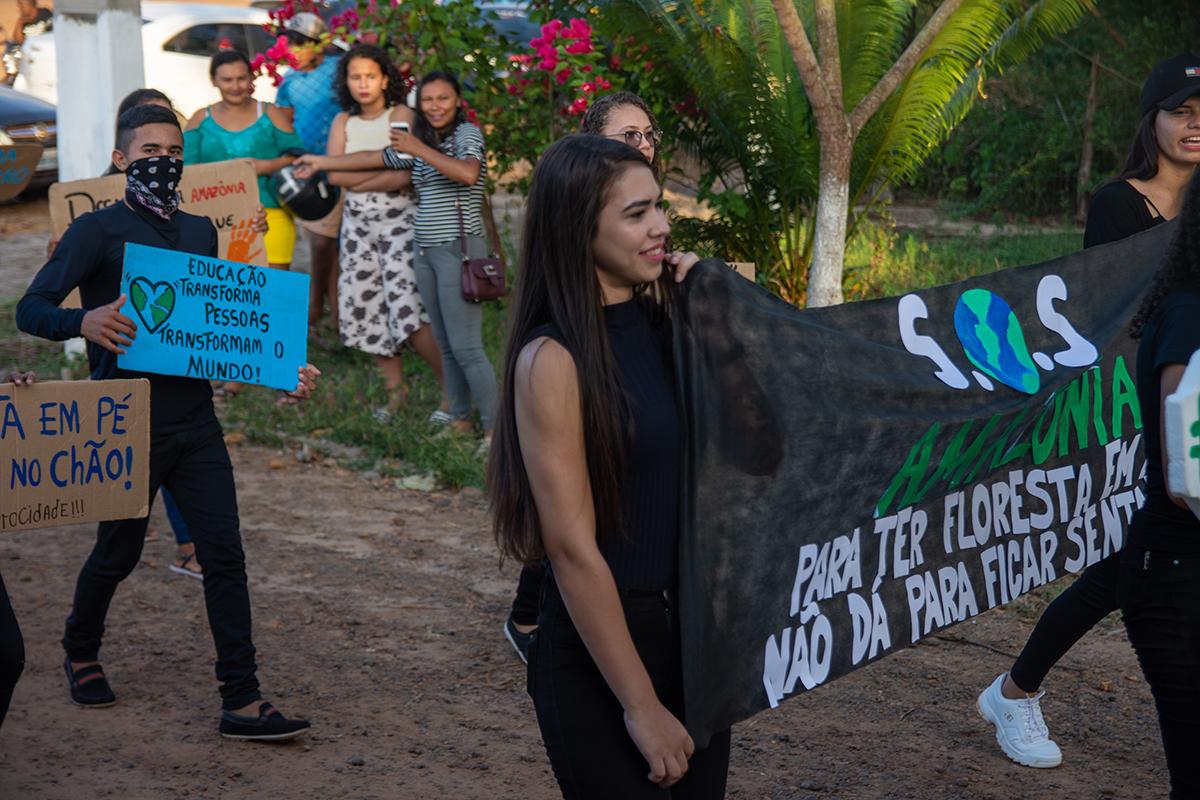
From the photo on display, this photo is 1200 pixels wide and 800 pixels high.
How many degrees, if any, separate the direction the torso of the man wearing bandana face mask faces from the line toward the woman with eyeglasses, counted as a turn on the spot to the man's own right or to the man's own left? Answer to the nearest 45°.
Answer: approximately 45° to the man's own left

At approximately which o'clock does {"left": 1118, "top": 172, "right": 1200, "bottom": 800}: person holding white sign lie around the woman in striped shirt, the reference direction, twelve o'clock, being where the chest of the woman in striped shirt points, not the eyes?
The person holding white sign is roughly at 10 o'clock from the woman in striped shirt.

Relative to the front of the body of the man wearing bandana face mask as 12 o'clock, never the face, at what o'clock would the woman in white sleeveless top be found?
The woman in white sleeveless top is roughly at 8 o'clock from the man wearing bandana face mask.

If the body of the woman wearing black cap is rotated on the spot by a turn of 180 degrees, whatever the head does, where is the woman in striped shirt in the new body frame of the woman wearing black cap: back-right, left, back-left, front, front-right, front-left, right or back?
front

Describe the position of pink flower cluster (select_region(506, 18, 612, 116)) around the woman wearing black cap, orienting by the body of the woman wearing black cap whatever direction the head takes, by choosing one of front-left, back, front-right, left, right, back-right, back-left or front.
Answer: back

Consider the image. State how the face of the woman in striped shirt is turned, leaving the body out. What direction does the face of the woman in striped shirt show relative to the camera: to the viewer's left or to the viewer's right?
to the viewer's left

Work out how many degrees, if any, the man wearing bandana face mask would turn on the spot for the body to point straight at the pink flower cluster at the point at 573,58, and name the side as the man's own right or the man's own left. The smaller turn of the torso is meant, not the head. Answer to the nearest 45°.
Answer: approximately 90° to the man's own left

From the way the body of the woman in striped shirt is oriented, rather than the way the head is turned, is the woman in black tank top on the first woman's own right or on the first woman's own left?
on the first woman's own left

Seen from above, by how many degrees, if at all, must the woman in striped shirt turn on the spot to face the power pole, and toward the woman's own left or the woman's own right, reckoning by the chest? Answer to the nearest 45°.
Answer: approximately 90° to the woman's own right
